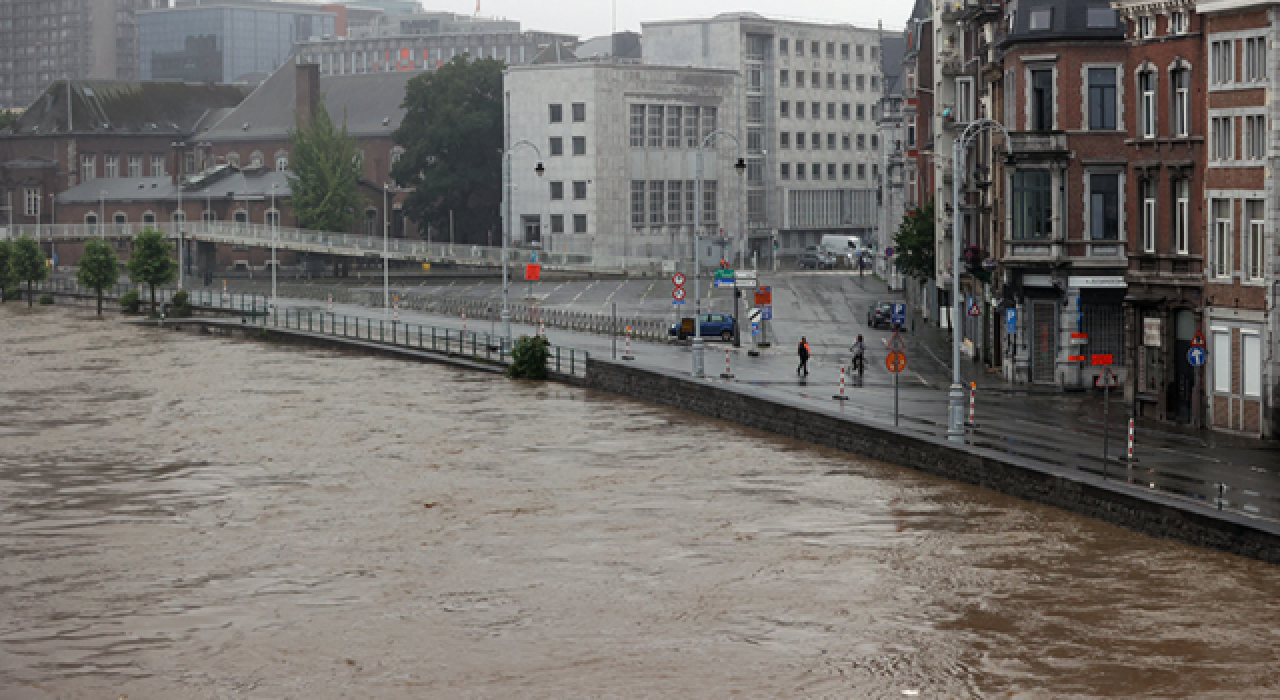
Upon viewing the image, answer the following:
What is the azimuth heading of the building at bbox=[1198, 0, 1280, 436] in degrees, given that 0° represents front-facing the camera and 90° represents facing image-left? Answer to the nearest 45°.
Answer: approximately 45°
